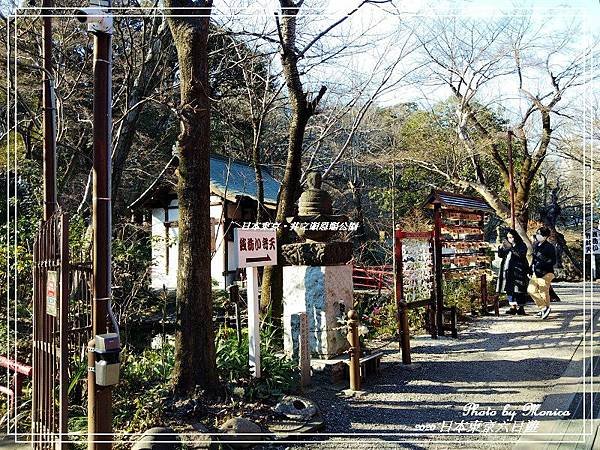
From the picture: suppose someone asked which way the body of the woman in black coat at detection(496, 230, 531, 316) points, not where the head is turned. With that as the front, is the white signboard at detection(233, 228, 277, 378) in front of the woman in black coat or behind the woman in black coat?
in front

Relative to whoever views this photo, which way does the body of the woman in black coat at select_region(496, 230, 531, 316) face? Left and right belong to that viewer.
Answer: facing the viewer and to the left of the viewer

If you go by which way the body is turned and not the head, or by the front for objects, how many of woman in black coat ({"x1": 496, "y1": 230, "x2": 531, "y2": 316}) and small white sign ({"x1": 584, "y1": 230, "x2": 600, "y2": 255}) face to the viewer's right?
0

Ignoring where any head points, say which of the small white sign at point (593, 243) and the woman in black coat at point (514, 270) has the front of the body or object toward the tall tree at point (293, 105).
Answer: the woman in black coat

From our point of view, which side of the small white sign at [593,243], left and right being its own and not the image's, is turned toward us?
front

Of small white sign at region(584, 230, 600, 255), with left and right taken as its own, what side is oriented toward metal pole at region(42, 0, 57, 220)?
front

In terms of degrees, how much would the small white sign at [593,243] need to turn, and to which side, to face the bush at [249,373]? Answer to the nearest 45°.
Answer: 0° — it already faces it
